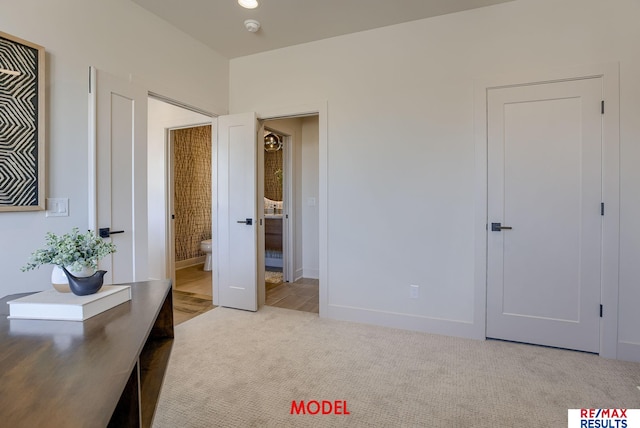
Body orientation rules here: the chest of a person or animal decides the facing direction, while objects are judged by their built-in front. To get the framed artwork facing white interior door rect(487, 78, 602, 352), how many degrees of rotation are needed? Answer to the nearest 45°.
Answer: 0° — it already faces it

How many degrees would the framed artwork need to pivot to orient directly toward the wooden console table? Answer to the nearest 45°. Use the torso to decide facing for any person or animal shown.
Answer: approximately 45° to its right

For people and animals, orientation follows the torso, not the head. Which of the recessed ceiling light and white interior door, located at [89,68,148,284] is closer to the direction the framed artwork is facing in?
the recessed ceiling light

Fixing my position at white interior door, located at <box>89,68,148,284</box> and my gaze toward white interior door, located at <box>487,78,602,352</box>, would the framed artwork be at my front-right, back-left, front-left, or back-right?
back-right

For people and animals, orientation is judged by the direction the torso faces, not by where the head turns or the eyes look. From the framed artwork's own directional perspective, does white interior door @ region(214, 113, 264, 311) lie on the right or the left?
on its left

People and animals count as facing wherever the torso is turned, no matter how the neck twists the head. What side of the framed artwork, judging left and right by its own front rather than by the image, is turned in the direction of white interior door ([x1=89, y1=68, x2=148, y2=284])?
left

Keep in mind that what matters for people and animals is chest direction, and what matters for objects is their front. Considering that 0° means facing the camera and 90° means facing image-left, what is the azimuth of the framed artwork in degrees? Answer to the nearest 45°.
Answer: approximately 315°

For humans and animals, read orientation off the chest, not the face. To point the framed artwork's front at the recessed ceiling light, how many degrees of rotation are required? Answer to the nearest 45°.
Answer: approximately 45° to its left
